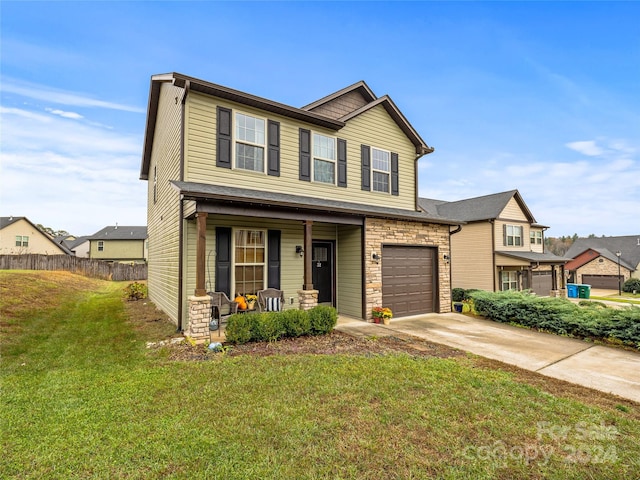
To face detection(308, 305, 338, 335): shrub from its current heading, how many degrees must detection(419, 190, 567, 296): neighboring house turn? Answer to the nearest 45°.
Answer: approximately 45° to its right

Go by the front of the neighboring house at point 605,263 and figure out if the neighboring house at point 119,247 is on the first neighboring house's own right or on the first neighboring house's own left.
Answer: on the first neighboring house's own right

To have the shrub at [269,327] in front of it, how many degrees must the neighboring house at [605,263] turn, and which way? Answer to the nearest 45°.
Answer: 0° — it already faces it

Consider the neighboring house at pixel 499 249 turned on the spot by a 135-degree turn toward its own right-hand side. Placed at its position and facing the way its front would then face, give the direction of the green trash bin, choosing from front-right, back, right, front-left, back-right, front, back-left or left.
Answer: back-right

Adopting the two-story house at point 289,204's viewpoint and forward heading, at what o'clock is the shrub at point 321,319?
The shrub is roughly at 1 o'clock from the two-story house.

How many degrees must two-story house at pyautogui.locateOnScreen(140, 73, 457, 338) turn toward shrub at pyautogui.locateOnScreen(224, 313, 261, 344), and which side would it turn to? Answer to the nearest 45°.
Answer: approximately 45° to its right

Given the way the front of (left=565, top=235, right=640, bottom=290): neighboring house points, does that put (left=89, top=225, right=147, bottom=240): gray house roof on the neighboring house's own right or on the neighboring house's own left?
on the neighboring house's own right

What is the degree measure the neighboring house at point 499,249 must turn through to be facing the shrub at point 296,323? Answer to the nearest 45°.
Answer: approximately 45° to its right

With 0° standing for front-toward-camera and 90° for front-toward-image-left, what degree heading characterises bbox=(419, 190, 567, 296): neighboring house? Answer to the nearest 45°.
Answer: approximately 315°

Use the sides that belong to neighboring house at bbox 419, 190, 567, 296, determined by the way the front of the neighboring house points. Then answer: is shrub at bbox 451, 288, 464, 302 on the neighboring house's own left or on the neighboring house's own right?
on the neighboring house's own right

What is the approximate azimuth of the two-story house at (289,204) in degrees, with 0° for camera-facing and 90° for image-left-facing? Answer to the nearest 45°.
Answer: approximately 315°
